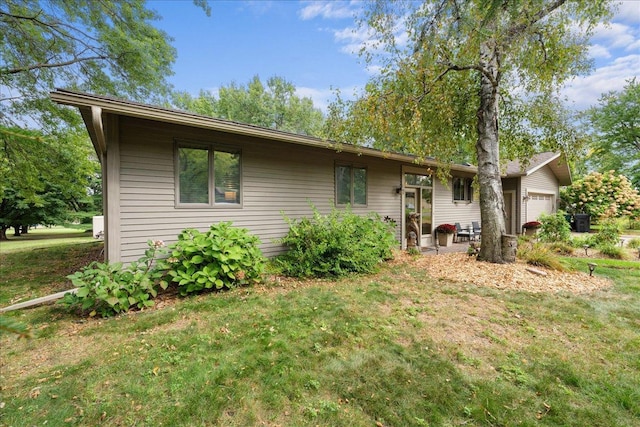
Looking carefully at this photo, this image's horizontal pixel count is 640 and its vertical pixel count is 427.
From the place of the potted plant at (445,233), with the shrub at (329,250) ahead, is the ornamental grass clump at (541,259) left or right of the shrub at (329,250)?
left

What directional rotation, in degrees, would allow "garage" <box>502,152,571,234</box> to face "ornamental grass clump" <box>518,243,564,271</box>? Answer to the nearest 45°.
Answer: approximately 45° to its right

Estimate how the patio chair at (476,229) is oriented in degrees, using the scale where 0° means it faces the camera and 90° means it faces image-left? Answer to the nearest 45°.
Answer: approximately 315°

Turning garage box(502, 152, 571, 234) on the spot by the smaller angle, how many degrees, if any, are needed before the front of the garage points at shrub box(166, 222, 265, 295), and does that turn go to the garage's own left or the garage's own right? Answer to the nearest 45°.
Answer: approximately 45° to the garage's own right

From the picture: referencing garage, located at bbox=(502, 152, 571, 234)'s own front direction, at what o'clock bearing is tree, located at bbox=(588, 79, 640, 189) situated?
The tree is roughly at 8 o'clock from the garage.

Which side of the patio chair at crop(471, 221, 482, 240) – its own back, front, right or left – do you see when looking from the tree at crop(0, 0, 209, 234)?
right

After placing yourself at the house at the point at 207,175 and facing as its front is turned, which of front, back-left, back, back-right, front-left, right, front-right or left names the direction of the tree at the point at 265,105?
back-left

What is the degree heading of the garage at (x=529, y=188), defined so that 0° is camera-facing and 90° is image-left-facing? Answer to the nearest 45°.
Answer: approximately 315°
